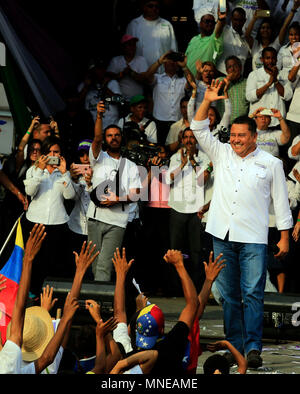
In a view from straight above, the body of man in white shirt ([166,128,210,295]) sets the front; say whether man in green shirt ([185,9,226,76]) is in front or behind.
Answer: behind

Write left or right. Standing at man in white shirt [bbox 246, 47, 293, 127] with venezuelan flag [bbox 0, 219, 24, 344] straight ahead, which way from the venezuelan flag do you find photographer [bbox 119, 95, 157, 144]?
right

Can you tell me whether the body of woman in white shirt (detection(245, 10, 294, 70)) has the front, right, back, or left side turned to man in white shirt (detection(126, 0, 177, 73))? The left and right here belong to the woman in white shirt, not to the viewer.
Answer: right

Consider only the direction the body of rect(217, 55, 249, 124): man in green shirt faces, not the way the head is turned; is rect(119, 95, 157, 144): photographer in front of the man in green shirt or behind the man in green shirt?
in front

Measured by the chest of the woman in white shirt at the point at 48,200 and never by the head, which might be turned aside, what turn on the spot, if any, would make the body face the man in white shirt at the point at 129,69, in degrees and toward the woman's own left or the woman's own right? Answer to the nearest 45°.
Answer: approximately 180°

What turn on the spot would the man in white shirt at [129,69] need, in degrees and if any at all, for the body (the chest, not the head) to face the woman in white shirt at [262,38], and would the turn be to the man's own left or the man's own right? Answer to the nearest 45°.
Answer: approximately 90° to the man's own left

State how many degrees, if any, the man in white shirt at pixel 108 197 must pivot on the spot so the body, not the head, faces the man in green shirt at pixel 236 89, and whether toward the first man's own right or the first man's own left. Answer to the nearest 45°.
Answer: approximately 135° to the first man's own left

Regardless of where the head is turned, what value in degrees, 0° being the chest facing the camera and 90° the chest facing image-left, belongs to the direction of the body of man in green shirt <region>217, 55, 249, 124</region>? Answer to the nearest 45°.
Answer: approximately 45°

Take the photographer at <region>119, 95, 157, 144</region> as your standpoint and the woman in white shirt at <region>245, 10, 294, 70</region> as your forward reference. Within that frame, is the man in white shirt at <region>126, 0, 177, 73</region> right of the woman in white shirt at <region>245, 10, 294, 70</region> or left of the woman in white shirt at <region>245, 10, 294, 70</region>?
left

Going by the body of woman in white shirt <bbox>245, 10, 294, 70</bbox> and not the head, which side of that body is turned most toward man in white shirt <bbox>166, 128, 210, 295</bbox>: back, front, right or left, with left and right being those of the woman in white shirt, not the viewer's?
front
